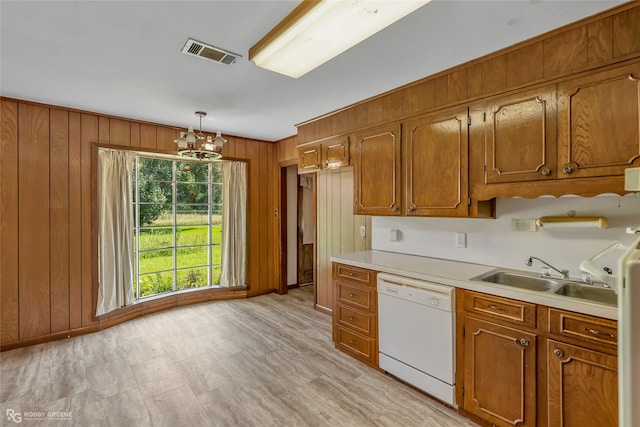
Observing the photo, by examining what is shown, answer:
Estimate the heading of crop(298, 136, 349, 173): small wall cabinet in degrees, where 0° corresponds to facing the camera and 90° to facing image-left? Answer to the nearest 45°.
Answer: approximately 45°

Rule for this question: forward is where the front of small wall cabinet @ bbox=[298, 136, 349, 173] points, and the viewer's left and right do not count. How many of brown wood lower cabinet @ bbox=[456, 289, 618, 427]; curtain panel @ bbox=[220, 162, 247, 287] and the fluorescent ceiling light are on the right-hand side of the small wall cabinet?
1

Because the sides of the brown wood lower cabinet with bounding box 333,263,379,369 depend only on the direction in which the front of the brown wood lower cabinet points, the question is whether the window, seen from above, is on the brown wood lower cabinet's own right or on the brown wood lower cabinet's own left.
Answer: on the brown wood lower cabinet's own right

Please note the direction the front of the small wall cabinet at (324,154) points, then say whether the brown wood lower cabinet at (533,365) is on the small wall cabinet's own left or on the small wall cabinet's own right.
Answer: on the small wall cabinet's own left

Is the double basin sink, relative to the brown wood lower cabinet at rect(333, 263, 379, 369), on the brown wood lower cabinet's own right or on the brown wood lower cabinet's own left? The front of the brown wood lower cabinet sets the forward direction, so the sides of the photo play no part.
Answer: on the brown wood lower cabinet's own left

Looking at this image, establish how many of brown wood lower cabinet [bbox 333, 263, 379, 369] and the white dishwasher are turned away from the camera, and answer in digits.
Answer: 0

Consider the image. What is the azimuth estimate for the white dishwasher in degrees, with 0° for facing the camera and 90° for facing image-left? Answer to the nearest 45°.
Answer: approximately 45°

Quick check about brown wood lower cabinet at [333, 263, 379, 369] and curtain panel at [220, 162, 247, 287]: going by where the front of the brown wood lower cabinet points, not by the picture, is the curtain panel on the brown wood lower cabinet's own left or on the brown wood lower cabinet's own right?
on the brown wood lower cabinet's own right

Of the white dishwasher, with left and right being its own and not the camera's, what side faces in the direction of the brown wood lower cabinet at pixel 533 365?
left
